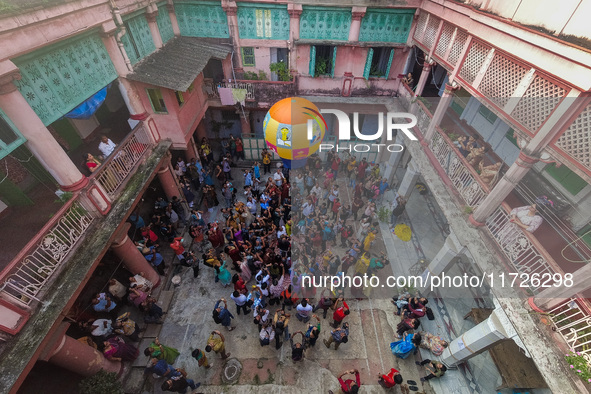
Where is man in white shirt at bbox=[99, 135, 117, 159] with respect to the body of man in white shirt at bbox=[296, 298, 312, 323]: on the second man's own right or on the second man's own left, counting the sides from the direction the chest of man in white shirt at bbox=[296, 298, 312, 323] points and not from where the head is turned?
on the second man's own left

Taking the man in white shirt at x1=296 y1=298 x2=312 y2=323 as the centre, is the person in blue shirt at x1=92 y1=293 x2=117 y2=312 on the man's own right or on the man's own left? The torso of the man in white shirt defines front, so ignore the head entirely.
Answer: on the man's own left

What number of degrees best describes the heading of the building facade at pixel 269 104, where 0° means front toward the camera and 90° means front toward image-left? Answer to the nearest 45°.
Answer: approximately 0°

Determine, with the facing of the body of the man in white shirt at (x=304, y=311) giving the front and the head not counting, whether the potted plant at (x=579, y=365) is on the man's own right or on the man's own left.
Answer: on the man's own right

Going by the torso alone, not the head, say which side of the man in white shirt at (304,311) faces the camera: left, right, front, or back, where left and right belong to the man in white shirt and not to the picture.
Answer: back

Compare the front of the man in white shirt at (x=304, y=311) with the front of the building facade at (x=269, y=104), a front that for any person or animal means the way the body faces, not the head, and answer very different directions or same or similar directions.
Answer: very different directions
